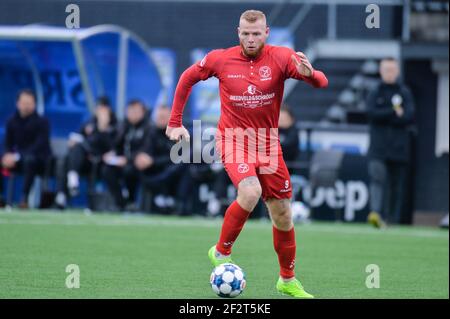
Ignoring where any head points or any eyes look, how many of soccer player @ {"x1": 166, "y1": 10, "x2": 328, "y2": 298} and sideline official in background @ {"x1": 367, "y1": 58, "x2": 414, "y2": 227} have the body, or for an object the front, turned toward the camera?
2

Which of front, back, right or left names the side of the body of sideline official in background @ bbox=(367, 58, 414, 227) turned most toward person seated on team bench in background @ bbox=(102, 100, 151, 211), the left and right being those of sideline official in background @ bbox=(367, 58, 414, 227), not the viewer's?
right

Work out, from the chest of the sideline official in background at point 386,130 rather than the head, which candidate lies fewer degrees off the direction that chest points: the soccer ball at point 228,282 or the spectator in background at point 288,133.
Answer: the soccer ball

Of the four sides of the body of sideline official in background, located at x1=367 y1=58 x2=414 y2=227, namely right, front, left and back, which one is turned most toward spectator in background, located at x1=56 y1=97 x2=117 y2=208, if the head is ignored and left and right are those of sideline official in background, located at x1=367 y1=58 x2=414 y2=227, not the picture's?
right

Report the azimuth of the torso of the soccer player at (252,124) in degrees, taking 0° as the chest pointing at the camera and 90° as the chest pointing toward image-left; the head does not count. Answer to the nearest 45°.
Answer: approximately 0°

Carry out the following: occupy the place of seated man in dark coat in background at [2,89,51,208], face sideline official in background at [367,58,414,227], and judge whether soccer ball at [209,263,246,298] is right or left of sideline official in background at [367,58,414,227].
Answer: right

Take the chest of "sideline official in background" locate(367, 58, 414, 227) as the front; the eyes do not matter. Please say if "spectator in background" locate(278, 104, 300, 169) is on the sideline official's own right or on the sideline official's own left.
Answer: on the sideline official's own right
